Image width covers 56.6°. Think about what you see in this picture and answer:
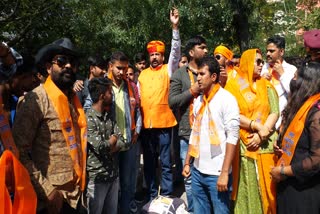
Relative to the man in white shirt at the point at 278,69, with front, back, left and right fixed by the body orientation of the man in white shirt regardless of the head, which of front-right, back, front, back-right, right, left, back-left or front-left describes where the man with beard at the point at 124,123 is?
front

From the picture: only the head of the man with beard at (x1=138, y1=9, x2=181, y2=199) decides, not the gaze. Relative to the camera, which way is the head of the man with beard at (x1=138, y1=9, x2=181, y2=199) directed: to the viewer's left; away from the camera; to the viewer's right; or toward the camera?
toward the camera

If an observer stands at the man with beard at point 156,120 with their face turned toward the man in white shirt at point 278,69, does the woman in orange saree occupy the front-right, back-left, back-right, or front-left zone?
front-right

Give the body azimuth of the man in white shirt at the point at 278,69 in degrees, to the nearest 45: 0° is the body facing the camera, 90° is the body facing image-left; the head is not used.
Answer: approximately 45°

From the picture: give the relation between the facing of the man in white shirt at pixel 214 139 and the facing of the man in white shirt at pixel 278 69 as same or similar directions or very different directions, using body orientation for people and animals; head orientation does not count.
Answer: same or similar directions

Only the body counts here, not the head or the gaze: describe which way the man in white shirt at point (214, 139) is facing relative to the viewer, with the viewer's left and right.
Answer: facing the viewer and to the left of the viewer

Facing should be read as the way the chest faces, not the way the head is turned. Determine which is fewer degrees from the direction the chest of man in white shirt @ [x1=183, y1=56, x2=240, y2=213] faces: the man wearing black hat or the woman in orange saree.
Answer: the man wearing black hat

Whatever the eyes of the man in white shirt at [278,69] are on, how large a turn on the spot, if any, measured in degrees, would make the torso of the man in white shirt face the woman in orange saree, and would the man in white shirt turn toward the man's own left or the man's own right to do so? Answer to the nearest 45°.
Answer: approximately 45° to the man's own left

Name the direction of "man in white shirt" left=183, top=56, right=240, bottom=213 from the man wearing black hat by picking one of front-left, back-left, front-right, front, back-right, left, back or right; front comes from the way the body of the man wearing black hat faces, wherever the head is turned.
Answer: front-left

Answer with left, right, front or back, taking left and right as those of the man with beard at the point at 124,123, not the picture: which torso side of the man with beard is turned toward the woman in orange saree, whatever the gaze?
left

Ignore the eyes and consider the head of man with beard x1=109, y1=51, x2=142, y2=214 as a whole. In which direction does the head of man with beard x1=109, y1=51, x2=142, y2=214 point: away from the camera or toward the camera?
toward the camera

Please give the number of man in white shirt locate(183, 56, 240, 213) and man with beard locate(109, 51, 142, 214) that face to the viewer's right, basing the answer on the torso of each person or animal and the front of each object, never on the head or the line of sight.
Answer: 0

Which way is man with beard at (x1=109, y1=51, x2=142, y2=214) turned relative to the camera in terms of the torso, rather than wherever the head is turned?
toward the camera
